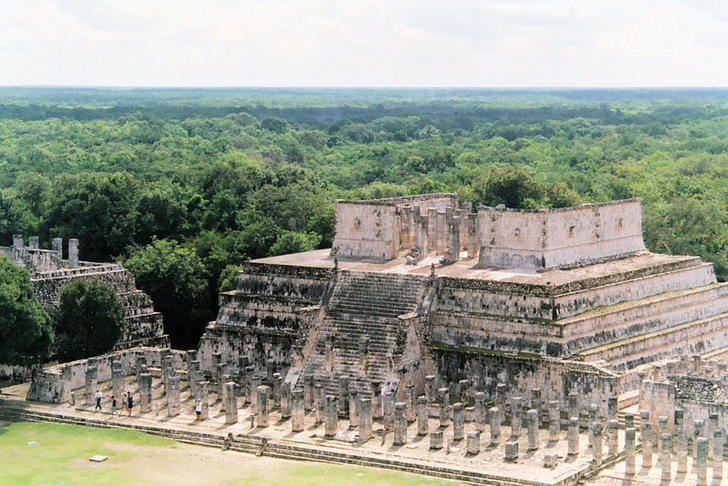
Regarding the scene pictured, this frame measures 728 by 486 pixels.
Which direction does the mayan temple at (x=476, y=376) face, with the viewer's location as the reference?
facing the viewer and to the left of the viewer

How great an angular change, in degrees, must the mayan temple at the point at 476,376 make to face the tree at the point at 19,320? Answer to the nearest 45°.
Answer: approximately 45° to its right
